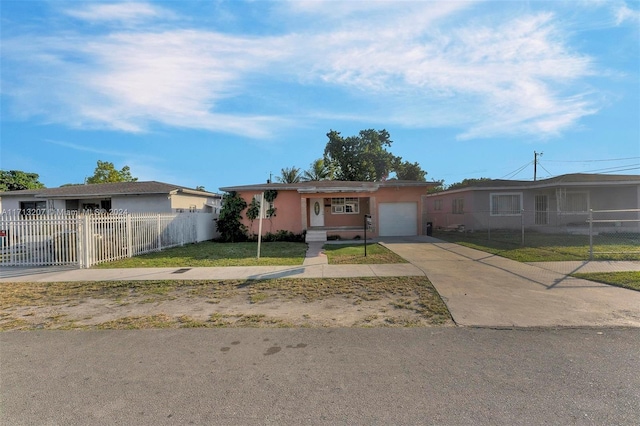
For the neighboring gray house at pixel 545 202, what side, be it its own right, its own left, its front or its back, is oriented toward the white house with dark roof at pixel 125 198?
right

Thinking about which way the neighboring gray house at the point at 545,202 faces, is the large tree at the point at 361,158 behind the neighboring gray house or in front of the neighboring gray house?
behind

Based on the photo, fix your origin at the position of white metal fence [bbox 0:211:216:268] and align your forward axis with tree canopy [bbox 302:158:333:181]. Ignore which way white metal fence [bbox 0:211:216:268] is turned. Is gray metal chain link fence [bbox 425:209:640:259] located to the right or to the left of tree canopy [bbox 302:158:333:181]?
right

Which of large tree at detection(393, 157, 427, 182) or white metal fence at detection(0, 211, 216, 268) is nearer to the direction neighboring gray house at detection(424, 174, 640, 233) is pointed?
the white metal fence

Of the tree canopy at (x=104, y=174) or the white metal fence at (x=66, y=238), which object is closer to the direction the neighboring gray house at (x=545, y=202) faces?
the white metal fence

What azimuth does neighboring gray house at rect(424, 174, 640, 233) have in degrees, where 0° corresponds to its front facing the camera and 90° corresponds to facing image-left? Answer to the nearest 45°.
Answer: approximately 315°

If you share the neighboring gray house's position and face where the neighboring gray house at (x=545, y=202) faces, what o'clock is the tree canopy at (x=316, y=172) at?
The tree canopy is roughly at 5 o'clock from the neighboring gray house.

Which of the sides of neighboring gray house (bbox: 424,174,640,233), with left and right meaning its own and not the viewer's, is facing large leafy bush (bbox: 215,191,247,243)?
right
